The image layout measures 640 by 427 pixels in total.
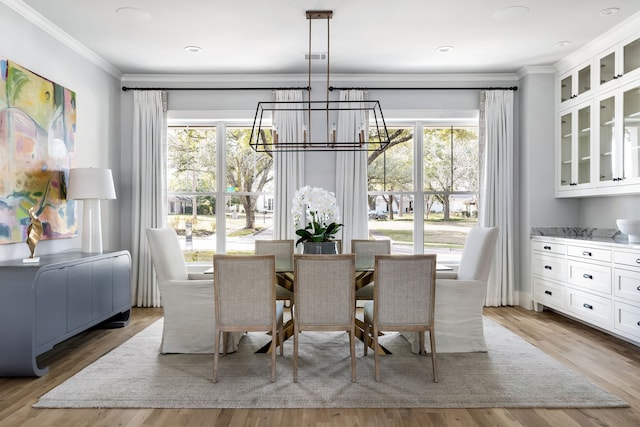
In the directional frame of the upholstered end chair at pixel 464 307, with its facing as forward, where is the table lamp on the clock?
The table lamp is roughly at 12 o'clock from the upholstered end chair.

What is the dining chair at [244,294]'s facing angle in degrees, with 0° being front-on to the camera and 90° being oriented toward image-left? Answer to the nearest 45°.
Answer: approximately 180°

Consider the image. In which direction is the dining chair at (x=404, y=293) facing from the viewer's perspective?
away from the camera

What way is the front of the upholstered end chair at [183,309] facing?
to the viewer's right

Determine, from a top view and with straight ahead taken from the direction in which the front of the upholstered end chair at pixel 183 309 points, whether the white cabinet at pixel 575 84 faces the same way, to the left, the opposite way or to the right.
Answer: the opposite way

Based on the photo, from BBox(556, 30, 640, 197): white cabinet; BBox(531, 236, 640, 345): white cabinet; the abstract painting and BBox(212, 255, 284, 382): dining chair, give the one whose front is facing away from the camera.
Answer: the dining chair

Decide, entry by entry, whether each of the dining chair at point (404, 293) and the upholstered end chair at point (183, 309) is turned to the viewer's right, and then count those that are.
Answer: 1

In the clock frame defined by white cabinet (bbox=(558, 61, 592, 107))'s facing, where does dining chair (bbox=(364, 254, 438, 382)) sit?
The dining chair is roughly at 11 o'clock from the white cabinet.

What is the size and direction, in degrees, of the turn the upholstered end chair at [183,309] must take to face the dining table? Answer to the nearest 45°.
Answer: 0° — it already faces it

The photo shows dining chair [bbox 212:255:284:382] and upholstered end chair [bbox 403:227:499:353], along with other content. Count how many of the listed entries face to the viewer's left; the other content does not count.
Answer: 1

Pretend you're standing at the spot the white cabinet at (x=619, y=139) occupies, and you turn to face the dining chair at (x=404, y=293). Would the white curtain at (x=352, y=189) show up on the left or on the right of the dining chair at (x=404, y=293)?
right

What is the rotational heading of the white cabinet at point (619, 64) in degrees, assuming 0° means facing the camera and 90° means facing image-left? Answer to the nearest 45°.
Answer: approximately 45°

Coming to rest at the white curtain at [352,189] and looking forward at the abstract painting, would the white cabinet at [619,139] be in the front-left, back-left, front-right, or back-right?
back-left
